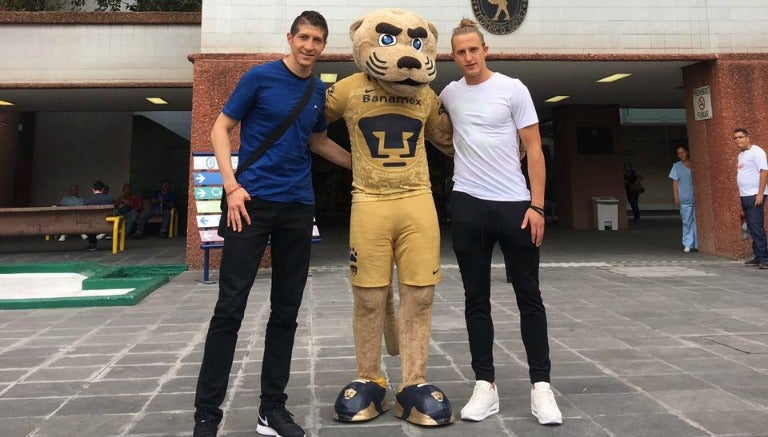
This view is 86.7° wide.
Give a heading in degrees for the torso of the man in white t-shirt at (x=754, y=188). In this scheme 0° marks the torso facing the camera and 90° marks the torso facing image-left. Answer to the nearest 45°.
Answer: approximately 45°

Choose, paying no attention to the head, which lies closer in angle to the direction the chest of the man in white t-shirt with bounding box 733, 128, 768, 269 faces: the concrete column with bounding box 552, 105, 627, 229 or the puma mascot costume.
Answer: the puma mascot costume

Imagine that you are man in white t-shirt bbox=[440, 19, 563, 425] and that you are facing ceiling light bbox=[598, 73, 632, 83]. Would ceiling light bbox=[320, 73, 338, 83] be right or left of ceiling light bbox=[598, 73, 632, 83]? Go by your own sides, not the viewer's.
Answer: left

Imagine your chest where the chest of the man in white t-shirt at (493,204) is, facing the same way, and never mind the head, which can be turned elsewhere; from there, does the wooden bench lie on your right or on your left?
on your right
